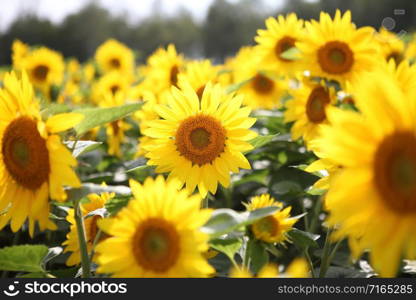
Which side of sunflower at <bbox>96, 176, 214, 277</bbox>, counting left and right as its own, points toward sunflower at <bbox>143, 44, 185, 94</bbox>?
back

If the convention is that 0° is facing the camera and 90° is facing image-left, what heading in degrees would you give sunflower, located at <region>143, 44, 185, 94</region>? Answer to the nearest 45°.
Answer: approximately 315°

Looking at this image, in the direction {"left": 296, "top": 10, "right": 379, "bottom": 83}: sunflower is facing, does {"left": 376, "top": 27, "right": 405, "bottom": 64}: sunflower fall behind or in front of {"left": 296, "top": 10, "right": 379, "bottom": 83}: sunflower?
behind

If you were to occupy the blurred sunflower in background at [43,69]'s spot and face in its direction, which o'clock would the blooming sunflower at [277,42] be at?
The blooming sunflower is roughly at 11 o'clock from the blurred sunflower in background.

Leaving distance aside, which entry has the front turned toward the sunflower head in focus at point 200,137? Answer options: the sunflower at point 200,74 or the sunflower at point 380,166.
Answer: the sunflower at point 200,74

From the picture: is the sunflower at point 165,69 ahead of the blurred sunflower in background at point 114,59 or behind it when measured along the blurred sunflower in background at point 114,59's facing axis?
ahead

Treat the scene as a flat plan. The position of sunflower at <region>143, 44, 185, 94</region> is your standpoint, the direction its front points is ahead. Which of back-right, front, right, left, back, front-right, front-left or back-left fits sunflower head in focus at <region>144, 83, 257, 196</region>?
front-right

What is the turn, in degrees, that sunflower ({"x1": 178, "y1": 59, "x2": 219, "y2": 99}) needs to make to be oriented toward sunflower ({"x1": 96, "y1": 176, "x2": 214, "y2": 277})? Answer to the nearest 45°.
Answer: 0° — it already faces it

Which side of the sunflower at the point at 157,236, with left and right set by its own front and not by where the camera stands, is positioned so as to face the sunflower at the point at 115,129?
back

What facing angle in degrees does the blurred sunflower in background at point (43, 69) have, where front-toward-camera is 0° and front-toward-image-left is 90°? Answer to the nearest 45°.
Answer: approximately 0°
